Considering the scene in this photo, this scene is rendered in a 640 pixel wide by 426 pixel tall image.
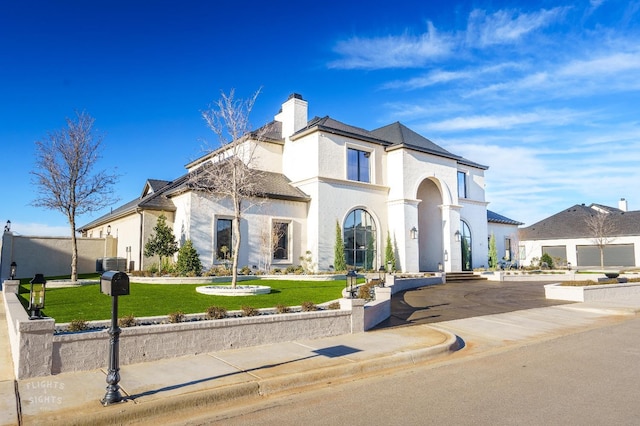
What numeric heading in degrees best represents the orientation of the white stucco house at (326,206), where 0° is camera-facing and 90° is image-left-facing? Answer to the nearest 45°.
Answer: approximately 315°

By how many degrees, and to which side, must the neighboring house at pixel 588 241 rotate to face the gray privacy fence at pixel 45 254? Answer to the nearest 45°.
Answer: approximately 45° to its right

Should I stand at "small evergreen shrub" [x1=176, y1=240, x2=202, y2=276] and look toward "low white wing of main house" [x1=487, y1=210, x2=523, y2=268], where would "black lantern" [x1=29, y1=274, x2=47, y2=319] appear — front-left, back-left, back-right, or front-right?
back-right

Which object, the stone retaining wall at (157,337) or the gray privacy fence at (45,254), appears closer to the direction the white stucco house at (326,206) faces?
the stone retaining wall

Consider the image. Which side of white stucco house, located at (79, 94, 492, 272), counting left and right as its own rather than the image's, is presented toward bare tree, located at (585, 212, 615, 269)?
left

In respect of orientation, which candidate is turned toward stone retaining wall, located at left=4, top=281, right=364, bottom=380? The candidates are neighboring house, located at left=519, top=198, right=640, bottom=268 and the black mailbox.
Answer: the neighboring house

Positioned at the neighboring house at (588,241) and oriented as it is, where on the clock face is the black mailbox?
The black mailbox is roughly at 12 o'clock from the neighboring house.

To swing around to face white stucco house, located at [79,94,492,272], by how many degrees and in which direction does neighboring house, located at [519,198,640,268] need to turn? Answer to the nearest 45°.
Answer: approximately 45° to its right

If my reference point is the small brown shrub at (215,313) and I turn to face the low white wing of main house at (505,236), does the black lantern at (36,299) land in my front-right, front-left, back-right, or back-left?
back-left
